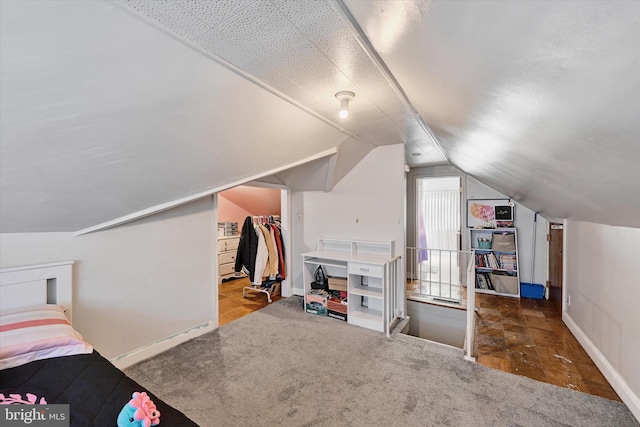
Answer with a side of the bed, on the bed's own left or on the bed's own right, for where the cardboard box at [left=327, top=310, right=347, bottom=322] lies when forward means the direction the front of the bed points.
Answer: on the bed's own left

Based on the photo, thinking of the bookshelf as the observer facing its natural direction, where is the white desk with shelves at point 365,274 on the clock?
The white desk with shelves is roughly at 1 o'clock from the bookshelf.

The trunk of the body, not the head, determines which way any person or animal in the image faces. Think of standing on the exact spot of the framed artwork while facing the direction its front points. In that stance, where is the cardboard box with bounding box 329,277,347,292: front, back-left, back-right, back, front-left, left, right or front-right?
front-right

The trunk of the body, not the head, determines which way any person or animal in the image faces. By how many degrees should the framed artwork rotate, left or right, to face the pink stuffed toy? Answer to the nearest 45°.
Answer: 0° — it already faces it

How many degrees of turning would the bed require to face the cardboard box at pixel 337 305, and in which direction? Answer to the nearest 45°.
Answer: approximately 45° to its left

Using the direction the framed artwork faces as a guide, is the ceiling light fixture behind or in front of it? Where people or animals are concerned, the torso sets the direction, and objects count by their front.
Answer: in front

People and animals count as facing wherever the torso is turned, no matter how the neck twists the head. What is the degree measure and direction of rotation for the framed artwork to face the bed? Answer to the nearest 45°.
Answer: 0° — it already faces it

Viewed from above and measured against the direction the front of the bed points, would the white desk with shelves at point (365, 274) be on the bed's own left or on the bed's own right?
on the bed's own left

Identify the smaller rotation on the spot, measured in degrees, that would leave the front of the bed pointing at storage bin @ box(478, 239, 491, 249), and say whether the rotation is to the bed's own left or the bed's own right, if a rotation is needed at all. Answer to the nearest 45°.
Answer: approximately 45° to the bed's own left
